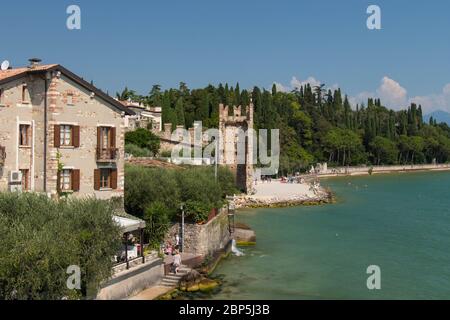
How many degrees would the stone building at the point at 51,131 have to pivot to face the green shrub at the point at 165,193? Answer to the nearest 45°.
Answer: approximately 135° to its left

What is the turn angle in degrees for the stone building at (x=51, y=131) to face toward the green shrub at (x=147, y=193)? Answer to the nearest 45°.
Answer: approximately 135° to its left

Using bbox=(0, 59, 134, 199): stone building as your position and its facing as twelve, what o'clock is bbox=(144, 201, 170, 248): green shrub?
The green shrub is roughly at 8 o'clock from the stone building.

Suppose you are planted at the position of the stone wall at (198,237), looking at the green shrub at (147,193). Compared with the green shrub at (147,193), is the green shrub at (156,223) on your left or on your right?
left

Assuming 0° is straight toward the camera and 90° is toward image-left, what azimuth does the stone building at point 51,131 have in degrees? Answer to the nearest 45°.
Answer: approximately 0°
